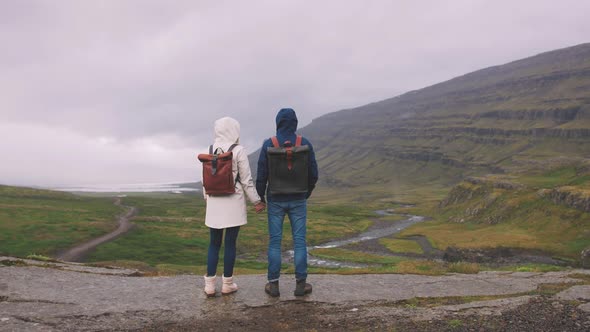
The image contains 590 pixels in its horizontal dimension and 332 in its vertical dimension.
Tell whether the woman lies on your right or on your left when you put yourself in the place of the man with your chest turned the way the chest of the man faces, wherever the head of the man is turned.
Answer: on your left

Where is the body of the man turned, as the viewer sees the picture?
away from the camera
